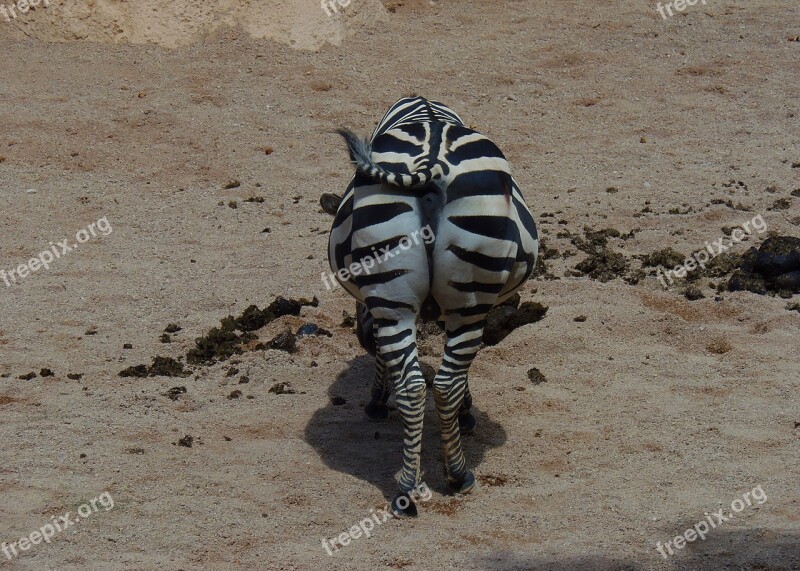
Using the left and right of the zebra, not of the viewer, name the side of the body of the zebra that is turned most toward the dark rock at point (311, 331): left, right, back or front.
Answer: front

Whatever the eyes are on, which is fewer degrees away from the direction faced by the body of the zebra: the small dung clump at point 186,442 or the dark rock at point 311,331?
the dark rock

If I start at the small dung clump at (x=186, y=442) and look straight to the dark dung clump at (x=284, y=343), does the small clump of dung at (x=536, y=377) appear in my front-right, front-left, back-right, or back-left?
front-right

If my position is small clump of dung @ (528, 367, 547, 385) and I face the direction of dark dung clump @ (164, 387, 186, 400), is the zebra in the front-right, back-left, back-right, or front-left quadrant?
front-left

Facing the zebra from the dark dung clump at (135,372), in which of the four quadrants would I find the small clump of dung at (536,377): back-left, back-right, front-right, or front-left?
front-left

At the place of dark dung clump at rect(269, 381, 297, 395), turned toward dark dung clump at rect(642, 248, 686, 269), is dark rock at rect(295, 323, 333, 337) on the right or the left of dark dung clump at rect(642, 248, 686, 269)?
left

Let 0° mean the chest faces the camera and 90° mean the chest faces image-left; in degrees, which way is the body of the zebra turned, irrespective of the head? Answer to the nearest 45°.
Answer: approximately 180°

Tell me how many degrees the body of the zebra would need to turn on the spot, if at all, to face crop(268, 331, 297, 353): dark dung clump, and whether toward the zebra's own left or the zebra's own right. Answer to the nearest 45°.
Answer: approximately 45° to the zebra's own left

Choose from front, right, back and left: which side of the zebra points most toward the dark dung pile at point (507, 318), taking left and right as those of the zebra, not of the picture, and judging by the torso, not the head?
front

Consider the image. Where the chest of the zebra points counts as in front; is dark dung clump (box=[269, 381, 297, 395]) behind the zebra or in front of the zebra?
in front

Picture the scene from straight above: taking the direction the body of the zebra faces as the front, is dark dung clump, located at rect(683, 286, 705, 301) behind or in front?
in front

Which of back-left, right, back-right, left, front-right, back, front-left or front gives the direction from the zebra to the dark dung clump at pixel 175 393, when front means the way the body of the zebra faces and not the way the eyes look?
front-left

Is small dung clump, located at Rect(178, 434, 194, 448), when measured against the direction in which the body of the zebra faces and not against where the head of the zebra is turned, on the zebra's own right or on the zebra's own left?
on the zebra's own left

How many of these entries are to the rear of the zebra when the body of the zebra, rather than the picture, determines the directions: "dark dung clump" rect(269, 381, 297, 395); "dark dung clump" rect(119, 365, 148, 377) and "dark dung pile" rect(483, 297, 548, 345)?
0

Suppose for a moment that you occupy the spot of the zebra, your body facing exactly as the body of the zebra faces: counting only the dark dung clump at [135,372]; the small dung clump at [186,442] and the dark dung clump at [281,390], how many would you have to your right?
0
